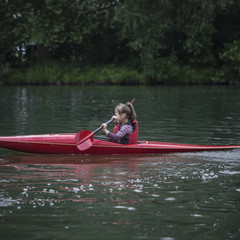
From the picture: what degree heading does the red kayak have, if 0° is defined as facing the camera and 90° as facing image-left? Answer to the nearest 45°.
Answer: approximately 90°

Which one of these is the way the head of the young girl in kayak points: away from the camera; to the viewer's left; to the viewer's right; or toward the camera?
to the viewer's left

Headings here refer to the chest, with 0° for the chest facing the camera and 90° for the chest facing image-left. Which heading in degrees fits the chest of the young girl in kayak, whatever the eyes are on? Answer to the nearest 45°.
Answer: approximately 90°
